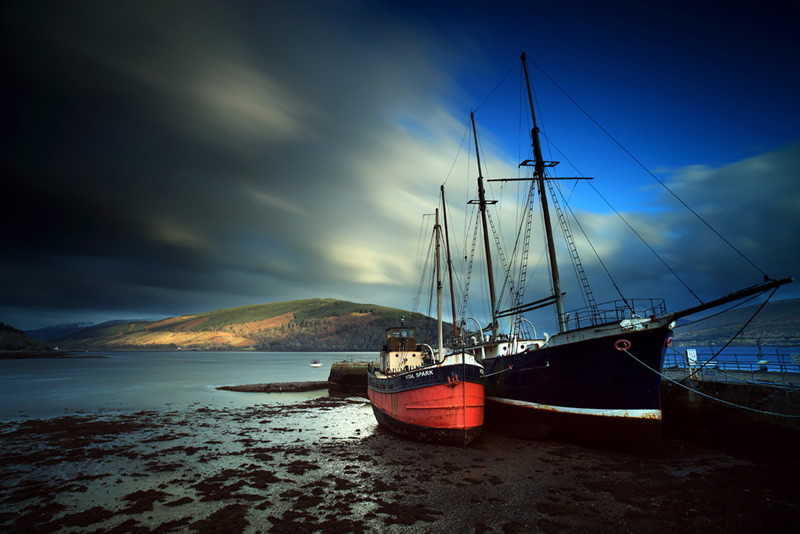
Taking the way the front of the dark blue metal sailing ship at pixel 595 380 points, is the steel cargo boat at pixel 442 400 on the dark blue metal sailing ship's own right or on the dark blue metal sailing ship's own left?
on the dark blue metal sailing ship's own right

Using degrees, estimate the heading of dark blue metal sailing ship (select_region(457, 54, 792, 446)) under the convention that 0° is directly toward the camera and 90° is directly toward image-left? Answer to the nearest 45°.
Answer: approximately 315°
